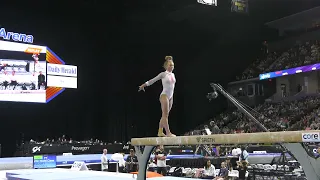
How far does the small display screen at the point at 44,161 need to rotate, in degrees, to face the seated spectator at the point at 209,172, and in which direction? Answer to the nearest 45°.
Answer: approximately 45° to its left

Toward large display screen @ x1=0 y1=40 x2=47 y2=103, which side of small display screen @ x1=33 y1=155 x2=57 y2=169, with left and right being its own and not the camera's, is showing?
back

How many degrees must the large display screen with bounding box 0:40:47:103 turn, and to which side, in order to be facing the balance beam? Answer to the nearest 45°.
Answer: approximately 45° to its right

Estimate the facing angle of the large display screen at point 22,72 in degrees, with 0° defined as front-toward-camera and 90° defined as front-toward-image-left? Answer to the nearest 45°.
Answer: approximately 315°

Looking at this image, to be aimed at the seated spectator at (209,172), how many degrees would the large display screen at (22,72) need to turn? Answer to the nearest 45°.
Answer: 0° — it already faces them

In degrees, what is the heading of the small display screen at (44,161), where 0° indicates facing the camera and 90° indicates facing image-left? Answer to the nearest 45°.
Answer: approximately 0°

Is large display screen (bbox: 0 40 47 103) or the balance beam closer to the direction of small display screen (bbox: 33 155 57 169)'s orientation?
the balance beam
